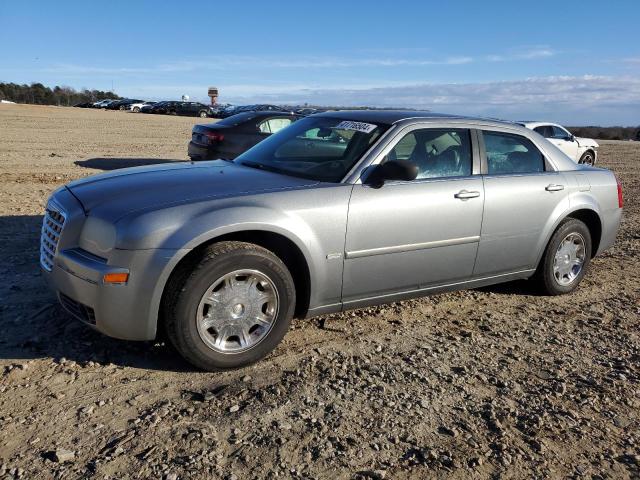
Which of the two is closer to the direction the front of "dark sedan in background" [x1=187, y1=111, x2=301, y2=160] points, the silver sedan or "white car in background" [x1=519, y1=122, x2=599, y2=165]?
the white car in background

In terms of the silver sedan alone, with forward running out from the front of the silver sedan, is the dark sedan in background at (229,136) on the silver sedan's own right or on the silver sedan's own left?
on the silver sedan's own right

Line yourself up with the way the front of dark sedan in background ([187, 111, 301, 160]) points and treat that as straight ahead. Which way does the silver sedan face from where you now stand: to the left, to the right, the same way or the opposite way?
the opposite way

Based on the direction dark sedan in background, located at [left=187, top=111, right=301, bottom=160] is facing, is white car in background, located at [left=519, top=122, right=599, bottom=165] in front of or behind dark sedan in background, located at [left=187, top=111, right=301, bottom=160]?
in front

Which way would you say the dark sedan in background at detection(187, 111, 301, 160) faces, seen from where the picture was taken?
facing away from the viewer and to the right of the viewer

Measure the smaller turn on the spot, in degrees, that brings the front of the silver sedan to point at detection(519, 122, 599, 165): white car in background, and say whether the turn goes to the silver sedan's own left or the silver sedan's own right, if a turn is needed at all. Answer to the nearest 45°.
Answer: approximately 180°

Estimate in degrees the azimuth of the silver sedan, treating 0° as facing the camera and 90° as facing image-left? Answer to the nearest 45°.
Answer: approximately 45°
